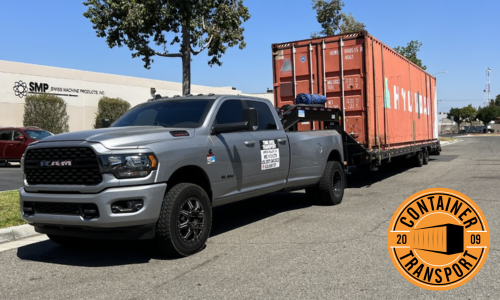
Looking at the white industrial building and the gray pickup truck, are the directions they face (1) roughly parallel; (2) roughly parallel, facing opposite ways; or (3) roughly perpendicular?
roughly perpendicular

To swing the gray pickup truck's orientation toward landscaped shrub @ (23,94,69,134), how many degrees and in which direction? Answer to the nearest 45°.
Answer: approximately 135° to its right

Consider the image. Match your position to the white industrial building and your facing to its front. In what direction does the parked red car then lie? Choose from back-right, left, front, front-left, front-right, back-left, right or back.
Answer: front-right

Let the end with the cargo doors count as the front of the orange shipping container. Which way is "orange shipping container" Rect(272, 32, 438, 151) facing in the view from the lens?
facing the viewer and to the left of the viewer

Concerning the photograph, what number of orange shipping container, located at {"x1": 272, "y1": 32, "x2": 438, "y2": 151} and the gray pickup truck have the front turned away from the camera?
0

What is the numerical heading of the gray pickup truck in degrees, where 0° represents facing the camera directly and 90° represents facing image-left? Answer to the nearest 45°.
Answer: approximately 45°

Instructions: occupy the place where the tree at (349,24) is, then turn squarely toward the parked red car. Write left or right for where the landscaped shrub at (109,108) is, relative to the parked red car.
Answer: right

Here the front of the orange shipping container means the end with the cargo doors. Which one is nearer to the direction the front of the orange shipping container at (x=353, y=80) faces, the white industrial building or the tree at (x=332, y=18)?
the white industrial building

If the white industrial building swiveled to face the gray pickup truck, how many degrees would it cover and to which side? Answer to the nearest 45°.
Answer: approximately 45° to its right

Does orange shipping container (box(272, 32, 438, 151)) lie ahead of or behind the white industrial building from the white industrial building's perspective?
ahead

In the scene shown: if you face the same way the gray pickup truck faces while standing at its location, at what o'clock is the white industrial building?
The white industrial building is roughly at 4 o'clock from the gray pickup truck.

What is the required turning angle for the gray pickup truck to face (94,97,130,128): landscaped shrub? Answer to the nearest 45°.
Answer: approximately 135° to its right

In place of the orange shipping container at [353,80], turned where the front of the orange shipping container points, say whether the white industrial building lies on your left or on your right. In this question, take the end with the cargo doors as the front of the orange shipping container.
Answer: on your right
